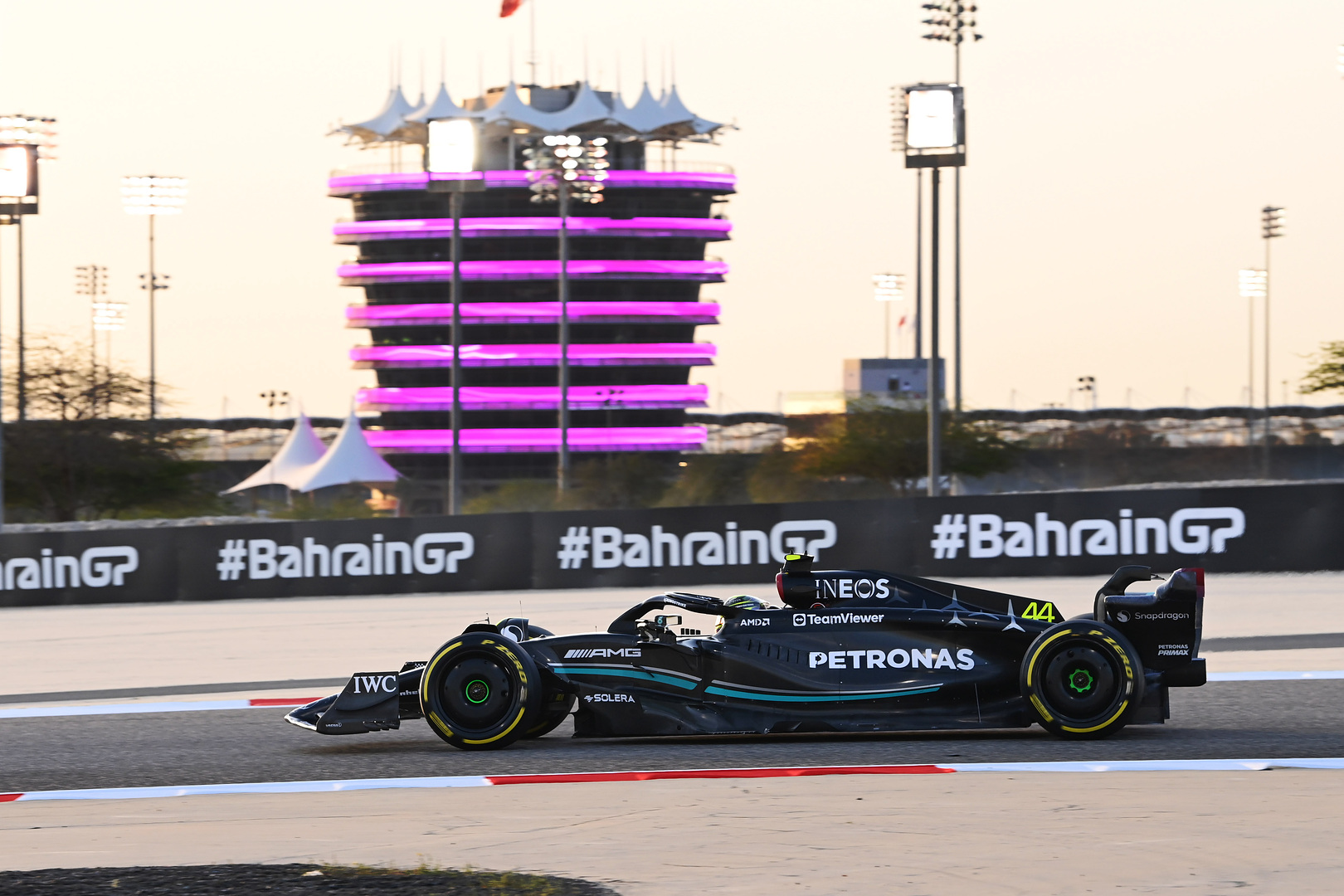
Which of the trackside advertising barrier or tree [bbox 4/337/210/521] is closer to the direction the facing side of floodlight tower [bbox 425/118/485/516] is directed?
the trackside advertising barrier

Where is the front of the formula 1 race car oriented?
to the viewer's left

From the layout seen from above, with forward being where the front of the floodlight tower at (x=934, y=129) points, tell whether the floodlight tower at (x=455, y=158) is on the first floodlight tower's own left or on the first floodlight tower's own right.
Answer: on the first floodlight tower's own right

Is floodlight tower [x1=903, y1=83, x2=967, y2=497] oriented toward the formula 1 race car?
yes

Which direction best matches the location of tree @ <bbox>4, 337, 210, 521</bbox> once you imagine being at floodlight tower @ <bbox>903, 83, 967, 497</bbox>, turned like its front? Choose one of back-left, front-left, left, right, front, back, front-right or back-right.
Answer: back-right

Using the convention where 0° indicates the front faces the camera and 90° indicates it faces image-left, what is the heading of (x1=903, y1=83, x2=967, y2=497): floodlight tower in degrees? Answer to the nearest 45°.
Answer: approximately 0°

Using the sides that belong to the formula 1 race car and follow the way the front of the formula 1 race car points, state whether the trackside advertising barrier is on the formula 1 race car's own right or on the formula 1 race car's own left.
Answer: on the formula 1 race car's own right

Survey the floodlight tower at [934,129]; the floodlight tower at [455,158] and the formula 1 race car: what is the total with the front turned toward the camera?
2

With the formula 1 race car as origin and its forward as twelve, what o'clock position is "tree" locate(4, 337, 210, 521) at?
The tree is roughly at 2 o'clock from the formula 1 race car.

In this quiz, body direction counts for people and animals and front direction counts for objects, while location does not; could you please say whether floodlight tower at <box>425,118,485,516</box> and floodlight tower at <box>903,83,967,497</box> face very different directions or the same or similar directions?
same or similar directions

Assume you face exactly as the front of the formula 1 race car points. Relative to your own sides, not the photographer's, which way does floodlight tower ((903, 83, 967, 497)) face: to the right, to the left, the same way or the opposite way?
to the left

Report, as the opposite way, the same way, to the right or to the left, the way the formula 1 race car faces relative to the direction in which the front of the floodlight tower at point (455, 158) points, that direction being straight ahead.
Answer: to the right

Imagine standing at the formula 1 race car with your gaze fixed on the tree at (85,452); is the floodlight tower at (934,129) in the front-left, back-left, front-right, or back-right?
front-right

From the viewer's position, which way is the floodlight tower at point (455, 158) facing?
facing the viewer

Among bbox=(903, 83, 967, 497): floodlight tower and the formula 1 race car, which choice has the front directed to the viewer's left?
the formula 1 race car

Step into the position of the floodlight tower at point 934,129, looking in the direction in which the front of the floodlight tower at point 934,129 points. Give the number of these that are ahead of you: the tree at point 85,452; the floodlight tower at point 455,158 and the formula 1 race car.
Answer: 1
